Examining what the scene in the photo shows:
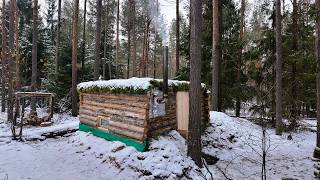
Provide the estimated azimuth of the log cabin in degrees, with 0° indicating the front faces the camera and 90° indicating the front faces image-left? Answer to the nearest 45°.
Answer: approximately 315°
